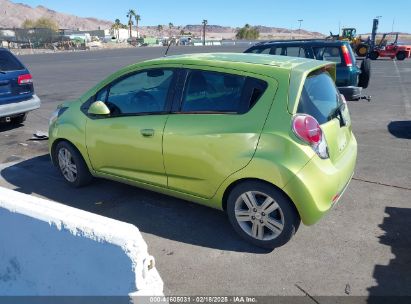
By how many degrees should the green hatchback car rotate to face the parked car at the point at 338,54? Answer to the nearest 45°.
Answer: approximately 90° to its right

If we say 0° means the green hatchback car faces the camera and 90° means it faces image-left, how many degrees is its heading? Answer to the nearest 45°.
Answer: approximately 135°

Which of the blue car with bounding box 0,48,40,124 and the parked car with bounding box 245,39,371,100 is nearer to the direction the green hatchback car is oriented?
the blue car

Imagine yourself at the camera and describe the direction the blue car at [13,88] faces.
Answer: facing away from the viewer and to the left of the viewer

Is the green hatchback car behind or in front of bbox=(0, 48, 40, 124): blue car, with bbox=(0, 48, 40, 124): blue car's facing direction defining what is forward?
behind

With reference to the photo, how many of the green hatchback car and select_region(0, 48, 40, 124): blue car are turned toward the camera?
0

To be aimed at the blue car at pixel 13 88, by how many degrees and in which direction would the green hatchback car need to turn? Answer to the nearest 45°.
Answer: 0° — it already faces it

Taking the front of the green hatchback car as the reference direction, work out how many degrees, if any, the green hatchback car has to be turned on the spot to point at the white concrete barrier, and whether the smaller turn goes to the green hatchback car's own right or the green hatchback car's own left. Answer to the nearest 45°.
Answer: approximately 90° to the green hatchback car's own left

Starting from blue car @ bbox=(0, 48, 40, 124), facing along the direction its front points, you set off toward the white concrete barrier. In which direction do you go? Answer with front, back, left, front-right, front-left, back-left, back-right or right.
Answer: back-left
